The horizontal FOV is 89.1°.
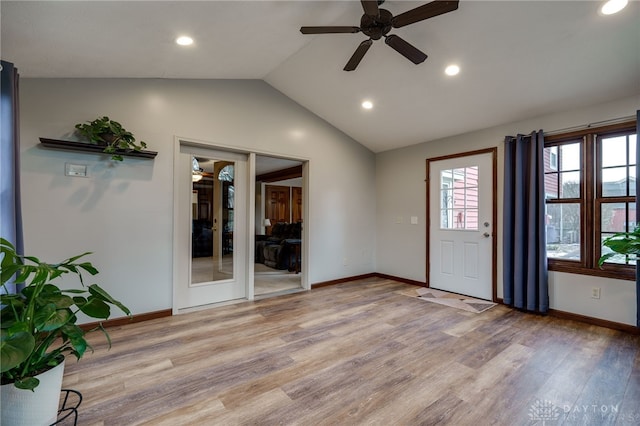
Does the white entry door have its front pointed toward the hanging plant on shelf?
yes

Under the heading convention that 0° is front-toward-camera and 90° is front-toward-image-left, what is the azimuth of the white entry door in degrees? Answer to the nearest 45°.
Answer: approximately 45°

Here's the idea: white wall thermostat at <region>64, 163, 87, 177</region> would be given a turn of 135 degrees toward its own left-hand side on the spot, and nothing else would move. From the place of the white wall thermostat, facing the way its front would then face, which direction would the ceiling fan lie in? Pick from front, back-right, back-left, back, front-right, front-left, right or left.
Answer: right

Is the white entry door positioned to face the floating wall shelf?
yes

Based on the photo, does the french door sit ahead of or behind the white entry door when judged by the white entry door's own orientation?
ahead

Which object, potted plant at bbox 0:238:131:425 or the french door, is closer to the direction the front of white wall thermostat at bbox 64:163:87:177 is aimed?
the potted plant

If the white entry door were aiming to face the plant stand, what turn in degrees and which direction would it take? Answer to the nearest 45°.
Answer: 0° — it already faces it

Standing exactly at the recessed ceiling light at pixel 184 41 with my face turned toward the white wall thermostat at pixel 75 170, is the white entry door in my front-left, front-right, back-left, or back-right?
back-right

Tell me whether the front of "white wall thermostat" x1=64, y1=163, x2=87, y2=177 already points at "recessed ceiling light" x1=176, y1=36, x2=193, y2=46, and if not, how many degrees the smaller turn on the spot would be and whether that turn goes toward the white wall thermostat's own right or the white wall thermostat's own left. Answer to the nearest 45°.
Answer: approximately 45° to the white wall thermostat's own left

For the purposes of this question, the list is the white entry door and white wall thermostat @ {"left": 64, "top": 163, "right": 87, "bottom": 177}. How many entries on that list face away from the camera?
0

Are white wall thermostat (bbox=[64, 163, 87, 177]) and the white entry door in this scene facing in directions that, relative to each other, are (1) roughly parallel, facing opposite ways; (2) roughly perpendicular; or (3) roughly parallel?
roughly perpendicular

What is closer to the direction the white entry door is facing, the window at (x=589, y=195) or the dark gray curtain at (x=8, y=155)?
the dark gray curtain

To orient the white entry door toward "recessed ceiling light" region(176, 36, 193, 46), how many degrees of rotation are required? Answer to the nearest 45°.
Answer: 0° — it already faces it

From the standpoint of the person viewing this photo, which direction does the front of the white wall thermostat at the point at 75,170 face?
facing the viewer

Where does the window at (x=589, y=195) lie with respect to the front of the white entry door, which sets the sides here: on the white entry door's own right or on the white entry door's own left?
on the white entry door's own left
